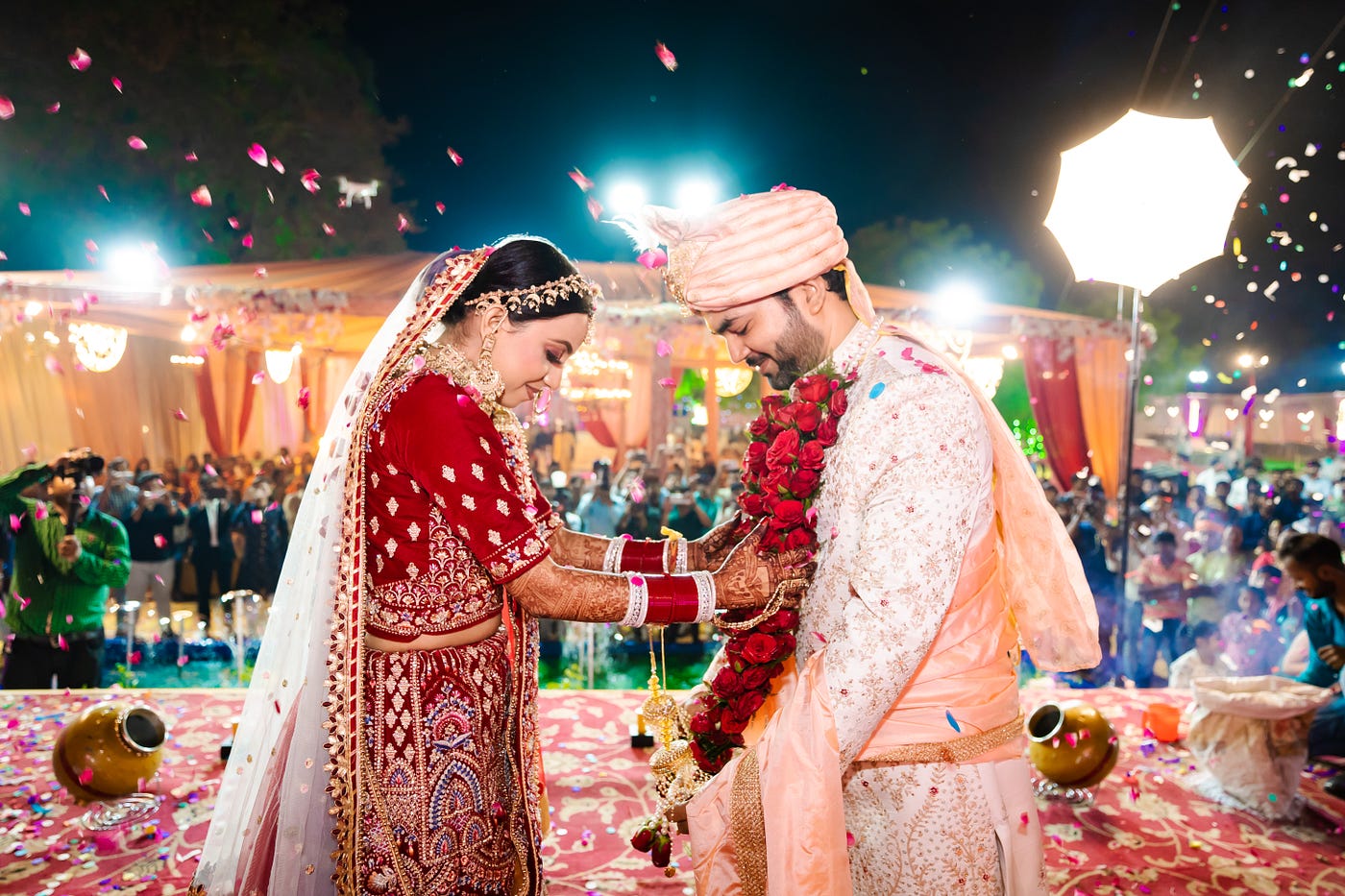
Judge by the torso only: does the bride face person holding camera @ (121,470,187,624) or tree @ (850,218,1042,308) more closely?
the tree

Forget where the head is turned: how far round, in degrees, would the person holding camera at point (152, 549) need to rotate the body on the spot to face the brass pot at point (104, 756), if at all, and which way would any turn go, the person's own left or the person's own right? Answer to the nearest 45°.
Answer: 0° — they already face it

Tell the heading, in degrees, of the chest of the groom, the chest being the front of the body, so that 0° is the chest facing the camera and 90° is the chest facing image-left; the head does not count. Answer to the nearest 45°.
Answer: approximately 90°

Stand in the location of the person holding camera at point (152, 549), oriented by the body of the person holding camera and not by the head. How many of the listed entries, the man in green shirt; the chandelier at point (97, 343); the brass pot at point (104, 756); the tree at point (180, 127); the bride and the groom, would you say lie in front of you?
4

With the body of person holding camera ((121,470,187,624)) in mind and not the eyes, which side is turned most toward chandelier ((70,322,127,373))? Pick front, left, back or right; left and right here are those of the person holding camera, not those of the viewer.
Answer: back

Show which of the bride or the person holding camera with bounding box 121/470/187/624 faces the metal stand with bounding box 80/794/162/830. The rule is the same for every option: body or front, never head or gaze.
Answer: the person holding camera

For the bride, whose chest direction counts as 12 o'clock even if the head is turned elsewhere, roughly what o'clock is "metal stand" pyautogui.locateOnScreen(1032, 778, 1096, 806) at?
The metal stand is roughly at 11 o'clock from the bride.

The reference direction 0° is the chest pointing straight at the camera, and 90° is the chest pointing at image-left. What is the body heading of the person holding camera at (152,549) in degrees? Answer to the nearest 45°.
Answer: approximately 0°

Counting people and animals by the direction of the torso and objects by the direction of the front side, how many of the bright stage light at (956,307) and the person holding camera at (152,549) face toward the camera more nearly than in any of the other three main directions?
2

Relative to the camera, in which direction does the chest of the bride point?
to the viewer's right

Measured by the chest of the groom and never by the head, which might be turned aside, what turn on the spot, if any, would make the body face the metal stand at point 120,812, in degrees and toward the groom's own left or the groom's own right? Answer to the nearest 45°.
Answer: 0° — they already face it
